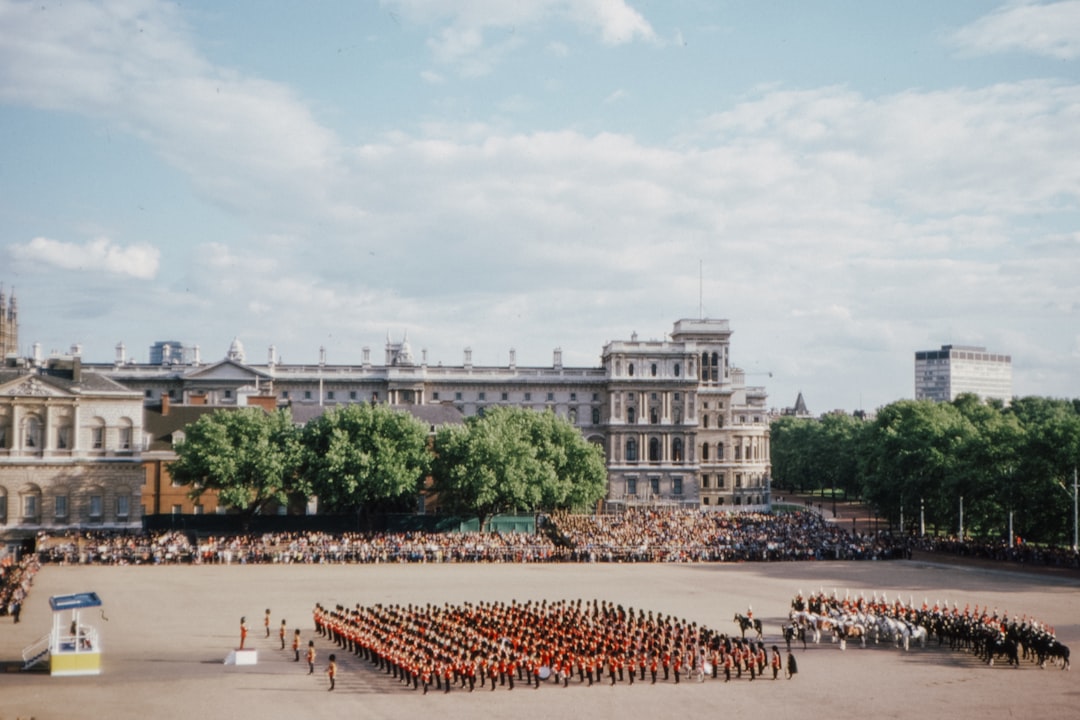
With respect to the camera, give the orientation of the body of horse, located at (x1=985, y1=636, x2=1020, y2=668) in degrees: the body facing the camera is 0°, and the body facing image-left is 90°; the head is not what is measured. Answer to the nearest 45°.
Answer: approximately 90°

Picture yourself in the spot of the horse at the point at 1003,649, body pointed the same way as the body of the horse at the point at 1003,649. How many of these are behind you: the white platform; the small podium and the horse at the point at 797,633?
0

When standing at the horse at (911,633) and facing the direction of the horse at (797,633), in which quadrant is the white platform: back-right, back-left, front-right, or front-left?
front-left

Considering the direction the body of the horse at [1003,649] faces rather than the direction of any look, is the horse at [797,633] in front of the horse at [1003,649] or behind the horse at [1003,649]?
in front
